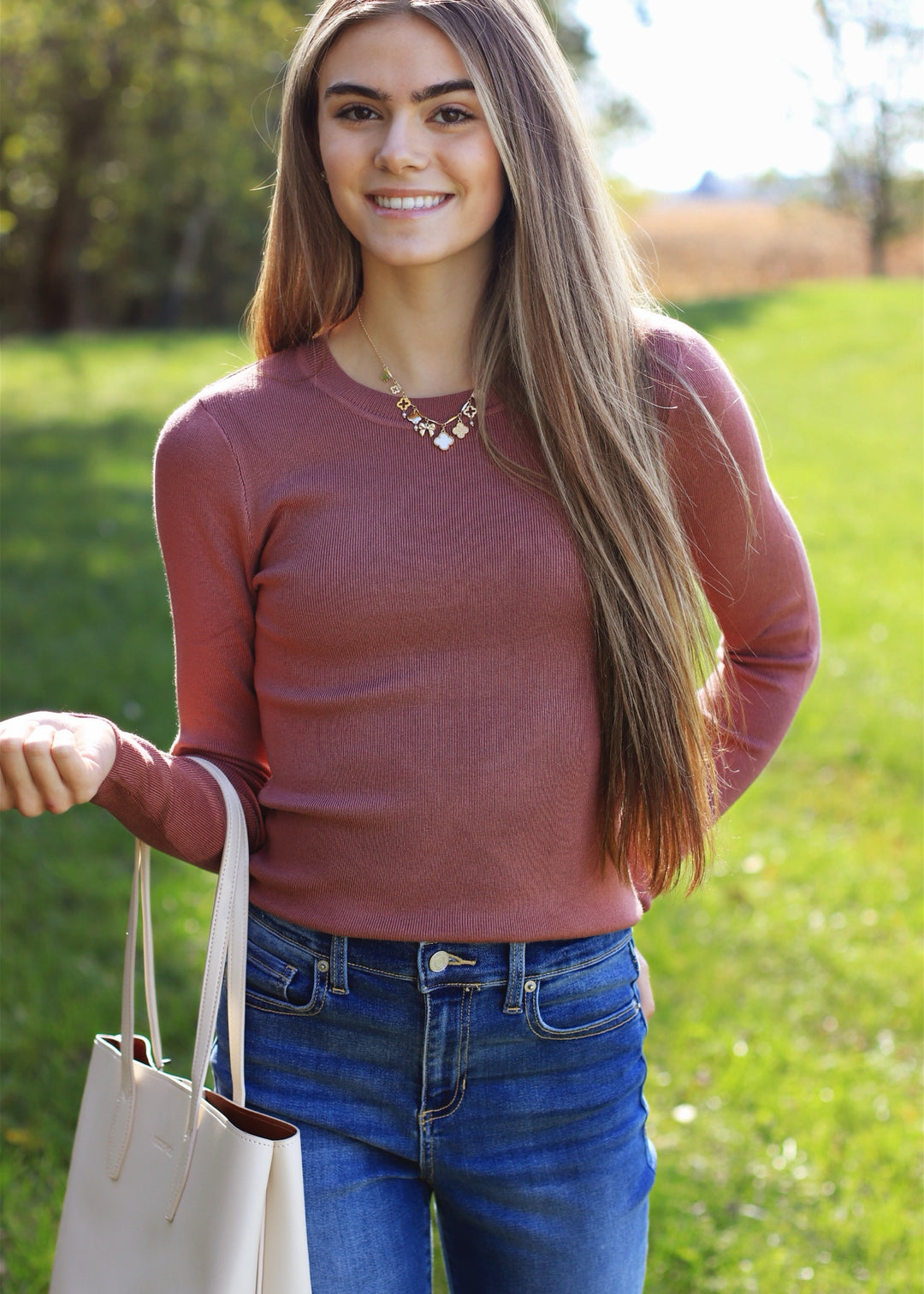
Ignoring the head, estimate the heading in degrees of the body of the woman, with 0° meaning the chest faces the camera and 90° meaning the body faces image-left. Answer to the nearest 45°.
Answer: approximately 0°

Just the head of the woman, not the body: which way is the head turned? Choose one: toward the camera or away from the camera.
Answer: toward the camera
